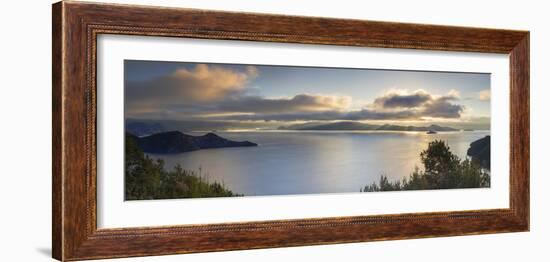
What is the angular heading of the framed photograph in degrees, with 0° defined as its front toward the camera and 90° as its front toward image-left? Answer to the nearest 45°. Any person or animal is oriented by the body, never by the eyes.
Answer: approximately 315°
